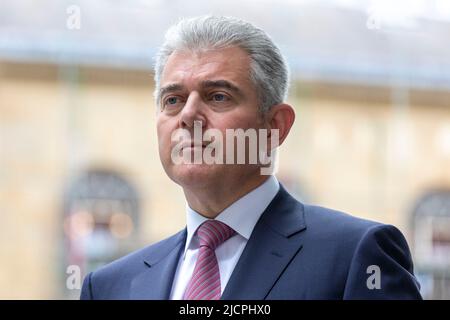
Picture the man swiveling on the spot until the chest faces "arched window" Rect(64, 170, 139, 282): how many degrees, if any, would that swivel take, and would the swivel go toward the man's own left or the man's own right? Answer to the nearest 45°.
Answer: approximately 135° to the man's own right

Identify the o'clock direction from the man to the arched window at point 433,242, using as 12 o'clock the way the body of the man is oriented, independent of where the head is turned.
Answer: The arched window is roughly at 5 o'clock from the man.

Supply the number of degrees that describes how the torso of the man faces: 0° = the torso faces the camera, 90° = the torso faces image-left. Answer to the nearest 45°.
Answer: approximately 45°
